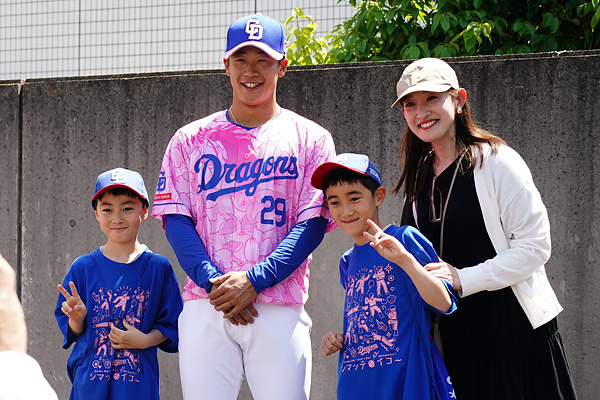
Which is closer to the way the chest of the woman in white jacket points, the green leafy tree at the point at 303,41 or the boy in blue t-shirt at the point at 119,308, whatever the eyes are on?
the boy in blue t-shirt

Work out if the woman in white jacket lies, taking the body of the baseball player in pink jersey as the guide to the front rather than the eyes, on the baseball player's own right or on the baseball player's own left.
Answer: on the baseball player's own left

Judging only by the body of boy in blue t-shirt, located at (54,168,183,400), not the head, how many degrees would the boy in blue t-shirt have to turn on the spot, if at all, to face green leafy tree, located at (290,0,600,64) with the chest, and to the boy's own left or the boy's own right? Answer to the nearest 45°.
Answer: approximately 135° to the boy's own left

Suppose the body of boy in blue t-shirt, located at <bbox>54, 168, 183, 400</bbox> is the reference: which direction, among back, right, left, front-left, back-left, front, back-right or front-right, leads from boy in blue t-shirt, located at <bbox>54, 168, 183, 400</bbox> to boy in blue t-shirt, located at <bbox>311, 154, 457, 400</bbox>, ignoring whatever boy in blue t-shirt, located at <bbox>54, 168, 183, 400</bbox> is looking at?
front-left

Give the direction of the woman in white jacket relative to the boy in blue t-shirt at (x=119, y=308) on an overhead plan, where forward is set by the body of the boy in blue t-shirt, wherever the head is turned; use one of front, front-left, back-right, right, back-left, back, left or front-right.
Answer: front-left

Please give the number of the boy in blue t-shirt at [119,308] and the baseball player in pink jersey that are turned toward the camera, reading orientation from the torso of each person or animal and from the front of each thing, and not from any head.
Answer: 2

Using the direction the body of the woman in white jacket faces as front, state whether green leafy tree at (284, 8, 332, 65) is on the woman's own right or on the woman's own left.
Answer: on the woman's own right

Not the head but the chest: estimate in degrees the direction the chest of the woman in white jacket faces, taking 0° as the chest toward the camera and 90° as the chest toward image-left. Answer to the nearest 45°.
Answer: approximately 45°

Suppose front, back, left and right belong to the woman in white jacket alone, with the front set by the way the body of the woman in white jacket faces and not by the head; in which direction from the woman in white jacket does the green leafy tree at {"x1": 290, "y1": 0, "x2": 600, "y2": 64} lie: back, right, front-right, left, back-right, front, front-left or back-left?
back-right

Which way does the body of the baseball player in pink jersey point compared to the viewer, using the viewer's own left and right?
facing the viewer
